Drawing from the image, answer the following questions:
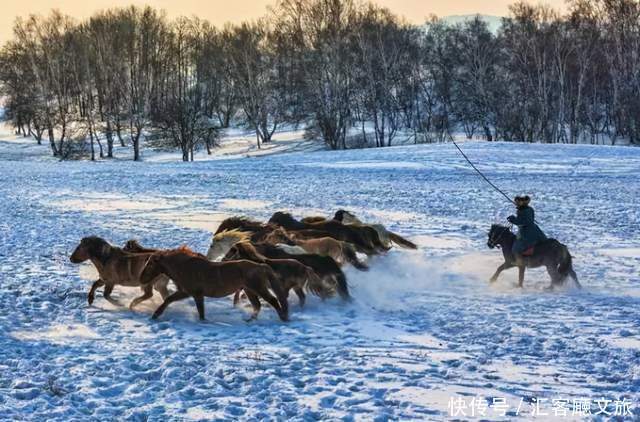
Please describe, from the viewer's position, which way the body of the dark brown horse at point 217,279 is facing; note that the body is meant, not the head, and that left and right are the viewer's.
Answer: facing to the left of the viewer

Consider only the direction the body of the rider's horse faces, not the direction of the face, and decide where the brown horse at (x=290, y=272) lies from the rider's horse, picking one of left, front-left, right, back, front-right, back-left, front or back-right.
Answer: front-left

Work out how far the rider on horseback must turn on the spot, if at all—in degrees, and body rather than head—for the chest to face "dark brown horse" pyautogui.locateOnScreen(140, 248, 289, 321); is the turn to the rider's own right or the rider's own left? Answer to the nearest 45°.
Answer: approximately 45° to the rider's own left

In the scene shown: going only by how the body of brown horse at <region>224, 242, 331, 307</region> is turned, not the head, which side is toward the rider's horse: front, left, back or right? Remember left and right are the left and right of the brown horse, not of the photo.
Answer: back

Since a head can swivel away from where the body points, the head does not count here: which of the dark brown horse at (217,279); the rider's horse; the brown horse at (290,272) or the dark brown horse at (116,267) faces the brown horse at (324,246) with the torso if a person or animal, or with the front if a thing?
the rider's horse

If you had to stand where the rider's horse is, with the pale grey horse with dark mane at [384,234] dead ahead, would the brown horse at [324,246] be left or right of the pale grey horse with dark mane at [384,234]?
left

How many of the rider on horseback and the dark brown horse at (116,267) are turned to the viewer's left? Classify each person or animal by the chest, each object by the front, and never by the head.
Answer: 2

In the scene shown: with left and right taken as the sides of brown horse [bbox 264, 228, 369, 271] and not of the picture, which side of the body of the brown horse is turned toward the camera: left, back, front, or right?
left

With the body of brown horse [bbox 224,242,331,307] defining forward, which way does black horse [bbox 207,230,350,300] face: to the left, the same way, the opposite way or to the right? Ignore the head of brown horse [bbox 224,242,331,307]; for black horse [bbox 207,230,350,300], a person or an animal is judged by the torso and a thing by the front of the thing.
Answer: the same way

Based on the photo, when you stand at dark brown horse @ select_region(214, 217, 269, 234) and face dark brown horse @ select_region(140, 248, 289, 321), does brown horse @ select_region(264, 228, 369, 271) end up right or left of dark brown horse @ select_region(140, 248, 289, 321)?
left

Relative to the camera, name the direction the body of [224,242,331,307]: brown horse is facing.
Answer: to the viewer's left

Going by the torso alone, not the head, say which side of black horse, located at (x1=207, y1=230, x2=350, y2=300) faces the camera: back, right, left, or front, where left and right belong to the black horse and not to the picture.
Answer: left

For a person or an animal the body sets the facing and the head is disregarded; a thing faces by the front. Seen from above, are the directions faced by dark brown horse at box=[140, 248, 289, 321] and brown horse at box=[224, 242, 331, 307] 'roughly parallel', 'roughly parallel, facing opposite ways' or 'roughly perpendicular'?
roughly parallel

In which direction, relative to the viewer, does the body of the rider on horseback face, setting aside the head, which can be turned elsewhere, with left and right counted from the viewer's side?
facing to the left of the viewer

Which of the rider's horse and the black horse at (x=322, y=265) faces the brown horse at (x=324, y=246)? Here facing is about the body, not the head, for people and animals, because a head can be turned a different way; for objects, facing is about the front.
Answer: the rider's horse

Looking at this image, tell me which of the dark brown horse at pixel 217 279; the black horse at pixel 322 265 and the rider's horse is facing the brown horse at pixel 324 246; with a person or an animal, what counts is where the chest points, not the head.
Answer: the rider's horse

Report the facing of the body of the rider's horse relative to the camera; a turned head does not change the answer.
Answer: to the viewer's left

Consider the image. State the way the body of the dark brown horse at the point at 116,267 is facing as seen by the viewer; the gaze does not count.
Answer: to the viewer's left
